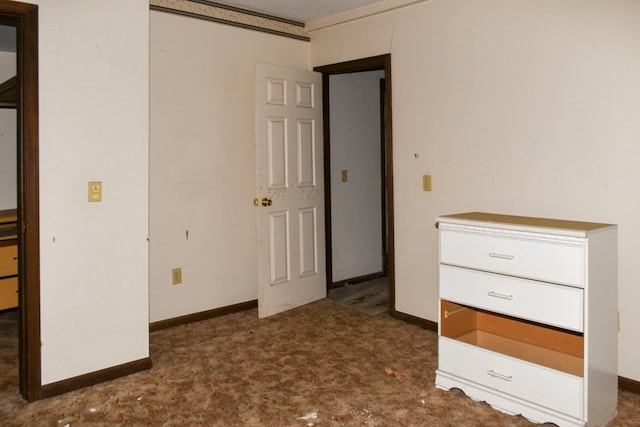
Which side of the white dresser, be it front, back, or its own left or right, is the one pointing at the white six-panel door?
right

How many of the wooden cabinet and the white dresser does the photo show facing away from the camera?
0

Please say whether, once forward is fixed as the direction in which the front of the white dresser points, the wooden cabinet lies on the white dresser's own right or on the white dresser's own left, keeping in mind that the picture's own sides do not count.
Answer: on the white dresser's own right

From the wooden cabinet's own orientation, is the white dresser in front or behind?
in front

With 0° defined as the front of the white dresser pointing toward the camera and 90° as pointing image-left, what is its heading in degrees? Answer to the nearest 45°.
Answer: approximately 45°

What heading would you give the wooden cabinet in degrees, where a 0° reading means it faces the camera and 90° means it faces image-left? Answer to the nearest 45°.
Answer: approximately 315°
